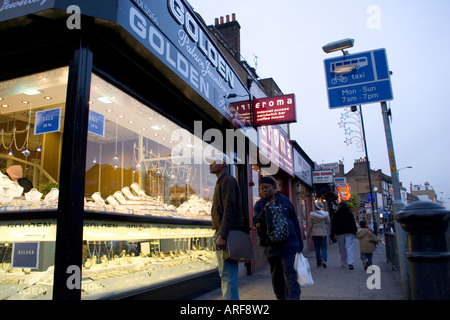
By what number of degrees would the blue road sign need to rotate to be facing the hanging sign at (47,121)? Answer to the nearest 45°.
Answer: approximately 45° to its right

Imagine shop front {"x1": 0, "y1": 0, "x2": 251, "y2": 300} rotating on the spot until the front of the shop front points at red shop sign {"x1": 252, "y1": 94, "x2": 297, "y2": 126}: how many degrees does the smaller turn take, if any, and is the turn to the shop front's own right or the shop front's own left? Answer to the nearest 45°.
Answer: approximately 90° to the shop front's own left

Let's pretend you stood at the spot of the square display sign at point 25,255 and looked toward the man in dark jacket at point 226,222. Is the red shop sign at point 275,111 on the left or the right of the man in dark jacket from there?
left

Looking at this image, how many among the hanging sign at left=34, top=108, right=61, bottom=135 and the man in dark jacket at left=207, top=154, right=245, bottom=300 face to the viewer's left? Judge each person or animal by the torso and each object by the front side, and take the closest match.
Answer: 1

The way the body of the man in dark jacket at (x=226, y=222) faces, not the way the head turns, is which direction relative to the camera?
to the viewer's left

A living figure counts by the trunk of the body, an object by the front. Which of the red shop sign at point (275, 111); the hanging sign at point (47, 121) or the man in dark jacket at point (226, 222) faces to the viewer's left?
the man in dark jacket

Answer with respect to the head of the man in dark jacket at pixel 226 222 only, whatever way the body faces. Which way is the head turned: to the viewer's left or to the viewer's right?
to the viewer's left

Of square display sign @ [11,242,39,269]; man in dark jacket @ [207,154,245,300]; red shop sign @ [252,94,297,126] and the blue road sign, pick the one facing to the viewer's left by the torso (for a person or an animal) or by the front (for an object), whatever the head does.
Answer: the man in dark jacket

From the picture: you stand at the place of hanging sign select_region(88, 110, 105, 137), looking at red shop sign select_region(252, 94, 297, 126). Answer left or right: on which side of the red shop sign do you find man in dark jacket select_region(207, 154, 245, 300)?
right

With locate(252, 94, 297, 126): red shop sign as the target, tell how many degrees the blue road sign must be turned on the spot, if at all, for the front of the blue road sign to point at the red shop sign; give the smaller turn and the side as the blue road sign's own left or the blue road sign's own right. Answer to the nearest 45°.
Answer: approximately 135° to the blue road sign's own right

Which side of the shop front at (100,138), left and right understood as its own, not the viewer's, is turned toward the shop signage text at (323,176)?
left

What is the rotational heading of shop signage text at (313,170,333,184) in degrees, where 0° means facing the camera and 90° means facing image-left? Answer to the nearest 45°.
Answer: approximately 0°

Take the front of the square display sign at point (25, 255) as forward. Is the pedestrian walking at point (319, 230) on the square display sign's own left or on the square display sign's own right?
on the square display sign's own left
